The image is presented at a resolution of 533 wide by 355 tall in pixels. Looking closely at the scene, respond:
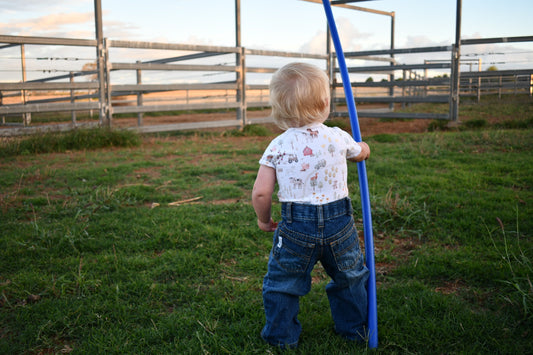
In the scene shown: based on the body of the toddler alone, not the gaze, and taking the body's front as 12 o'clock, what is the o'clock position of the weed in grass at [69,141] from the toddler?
The weed in grass is roughly at 11 o'clock from the toddler.

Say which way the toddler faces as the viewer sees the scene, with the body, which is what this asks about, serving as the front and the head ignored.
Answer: away from the camera

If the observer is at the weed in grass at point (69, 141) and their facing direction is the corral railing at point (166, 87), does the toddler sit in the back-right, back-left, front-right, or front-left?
back-right

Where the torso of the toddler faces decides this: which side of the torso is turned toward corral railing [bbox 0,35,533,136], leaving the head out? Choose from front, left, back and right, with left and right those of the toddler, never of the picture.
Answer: front
